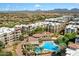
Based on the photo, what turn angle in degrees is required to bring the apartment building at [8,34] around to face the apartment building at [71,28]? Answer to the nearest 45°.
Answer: approximately 45° to its left

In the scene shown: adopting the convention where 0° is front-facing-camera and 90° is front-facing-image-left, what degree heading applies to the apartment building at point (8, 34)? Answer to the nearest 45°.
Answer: approximately 315°

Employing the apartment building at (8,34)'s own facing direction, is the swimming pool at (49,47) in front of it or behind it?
in front
